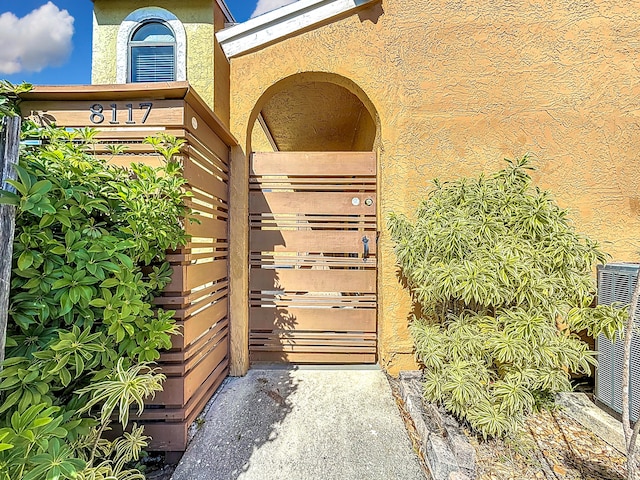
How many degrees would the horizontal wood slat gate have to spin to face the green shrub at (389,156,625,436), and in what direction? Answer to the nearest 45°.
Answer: approximately 45° to its left

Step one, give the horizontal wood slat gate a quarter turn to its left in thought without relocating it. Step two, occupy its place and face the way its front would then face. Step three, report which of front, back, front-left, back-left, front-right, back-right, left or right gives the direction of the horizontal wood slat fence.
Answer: back-right

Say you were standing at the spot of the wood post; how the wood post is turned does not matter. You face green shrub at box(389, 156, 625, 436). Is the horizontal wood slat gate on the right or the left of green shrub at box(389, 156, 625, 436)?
left

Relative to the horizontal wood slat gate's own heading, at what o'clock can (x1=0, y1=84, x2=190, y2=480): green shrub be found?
The green shrub is roughly at 1 o'clock from the horizontal wood slat gate.

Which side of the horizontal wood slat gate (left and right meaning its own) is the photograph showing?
front

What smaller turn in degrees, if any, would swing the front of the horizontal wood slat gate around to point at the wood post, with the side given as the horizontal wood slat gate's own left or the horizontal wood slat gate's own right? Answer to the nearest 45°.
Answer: approximately 45° to the horizontal wood slat gate's own right

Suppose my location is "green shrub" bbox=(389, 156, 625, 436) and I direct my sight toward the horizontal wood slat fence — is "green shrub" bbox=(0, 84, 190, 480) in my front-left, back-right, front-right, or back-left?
front-left
